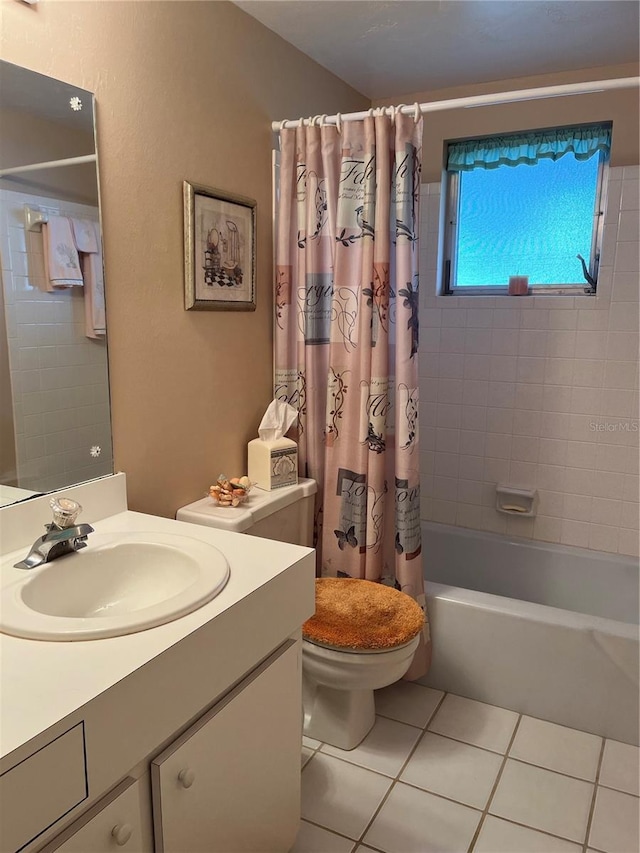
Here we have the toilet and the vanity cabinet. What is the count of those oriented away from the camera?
0

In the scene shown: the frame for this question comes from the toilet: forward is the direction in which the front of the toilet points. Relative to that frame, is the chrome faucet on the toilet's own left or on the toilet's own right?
on the toilet's own right

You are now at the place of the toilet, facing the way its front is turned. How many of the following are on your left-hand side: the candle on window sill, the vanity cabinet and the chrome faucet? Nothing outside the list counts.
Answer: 1

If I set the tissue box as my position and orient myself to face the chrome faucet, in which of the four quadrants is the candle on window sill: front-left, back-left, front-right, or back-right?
back-left

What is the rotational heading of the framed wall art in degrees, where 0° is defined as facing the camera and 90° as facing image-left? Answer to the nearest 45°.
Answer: approximately 315°

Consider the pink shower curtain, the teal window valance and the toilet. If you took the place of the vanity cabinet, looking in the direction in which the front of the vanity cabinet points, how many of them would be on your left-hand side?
3

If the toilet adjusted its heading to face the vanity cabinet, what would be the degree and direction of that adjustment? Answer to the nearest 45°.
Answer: approximately 90° to its right

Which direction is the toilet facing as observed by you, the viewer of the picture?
facing the viewer and to the right of the viewer

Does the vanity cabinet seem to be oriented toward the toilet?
no

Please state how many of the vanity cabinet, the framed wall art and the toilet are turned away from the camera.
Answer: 0

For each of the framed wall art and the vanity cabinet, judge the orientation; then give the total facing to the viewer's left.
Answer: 0

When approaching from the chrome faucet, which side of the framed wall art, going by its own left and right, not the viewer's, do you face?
right
